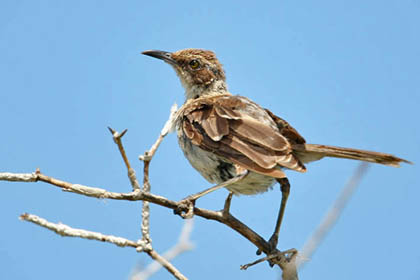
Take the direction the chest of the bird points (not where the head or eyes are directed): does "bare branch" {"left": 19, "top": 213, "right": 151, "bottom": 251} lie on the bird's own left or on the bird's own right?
on the bird's own left

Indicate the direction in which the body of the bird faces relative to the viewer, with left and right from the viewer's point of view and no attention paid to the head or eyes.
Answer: facing to the left of the viewer

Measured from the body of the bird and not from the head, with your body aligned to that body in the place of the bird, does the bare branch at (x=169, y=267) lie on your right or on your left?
on your left
